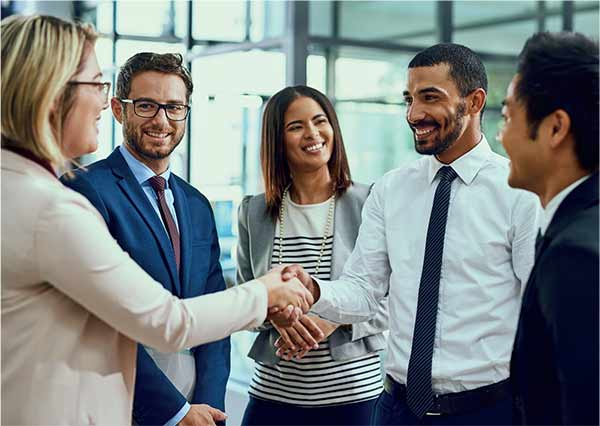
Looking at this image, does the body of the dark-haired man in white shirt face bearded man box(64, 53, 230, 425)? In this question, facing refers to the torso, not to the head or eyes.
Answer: no

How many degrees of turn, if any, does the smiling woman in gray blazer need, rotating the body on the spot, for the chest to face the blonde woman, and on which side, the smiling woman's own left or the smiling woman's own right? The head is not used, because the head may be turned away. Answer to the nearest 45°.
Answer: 0° — they already face them

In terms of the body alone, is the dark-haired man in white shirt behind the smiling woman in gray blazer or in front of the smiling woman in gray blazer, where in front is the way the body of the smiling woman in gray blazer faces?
in front

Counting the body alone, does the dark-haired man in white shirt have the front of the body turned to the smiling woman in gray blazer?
no

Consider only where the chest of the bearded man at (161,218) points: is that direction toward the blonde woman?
no

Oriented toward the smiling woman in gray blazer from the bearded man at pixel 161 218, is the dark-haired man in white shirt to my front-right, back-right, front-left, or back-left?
front-right

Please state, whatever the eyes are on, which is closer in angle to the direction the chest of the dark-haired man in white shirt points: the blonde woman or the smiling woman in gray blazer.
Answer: the blonde woman

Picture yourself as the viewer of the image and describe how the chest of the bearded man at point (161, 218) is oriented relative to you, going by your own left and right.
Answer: facing the viewer and to the right of the viewer

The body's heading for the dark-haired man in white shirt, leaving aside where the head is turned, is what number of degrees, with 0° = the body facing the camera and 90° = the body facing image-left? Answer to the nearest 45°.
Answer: approximately 45°

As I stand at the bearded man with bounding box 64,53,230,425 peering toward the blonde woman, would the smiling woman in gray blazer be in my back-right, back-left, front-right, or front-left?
back-left

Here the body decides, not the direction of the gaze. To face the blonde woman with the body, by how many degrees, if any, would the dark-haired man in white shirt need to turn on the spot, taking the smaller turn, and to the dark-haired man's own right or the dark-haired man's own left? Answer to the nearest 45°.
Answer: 0° — they already face them

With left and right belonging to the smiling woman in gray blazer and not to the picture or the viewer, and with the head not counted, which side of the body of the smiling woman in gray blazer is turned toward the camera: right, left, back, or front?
front

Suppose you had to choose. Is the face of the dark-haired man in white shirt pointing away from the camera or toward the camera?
toward the camera
